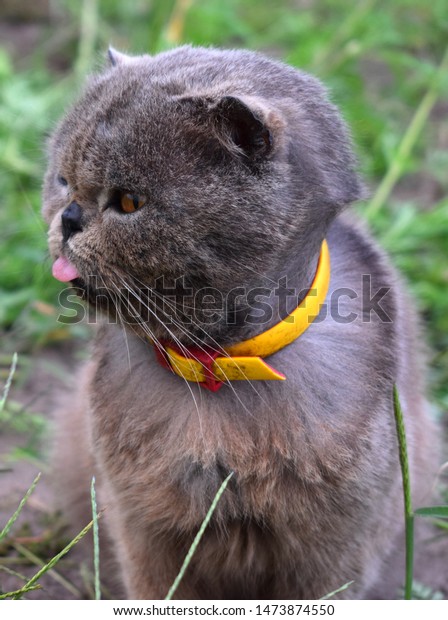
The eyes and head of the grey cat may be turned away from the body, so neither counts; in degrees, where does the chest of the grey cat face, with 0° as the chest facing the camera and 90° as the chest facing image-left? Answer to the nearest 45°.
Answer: approximately 0°

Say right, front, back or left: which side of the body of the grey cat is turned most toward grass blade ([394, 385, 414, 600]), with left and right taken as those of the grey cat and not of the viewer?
left

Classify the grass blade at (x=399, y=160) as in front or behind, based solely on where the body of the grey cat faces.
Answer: behind
